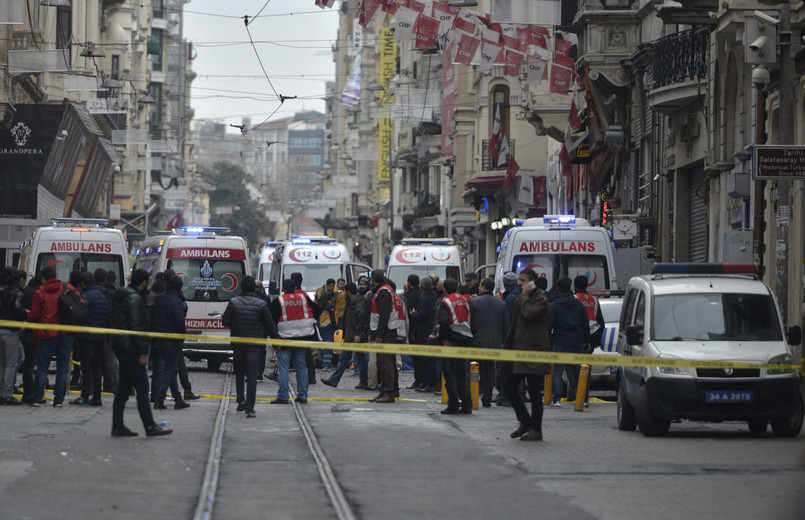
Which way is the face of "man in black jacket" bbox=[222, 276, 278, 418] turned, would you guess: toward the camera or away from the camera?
away from the camera

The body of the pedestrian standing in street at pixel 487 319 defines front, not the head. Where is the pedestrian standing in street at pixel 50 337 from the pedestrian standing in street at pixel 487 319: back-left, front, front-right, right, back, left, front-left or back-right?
left

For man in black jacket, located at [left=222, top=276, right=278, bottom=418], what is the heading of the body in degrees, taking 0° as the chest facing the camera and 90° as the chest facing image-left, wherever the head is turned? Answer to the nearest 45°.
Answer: approximately 180°

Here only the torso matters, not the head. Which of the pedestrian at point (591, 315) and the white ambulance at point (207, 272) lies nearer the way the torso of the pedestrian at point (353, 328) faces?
the white ambulance

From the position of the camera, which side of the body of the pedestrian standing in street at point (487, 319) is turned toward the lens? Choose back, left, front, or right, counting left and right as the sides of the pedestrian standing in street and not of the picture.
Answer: back

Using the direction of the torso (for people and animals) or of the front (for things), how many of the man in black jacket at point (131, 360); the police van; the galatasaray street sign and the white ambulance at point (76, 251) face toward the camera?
2

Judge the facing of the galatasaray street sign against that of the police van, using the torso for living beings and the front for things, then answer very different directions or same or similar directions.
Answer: same or similar directions

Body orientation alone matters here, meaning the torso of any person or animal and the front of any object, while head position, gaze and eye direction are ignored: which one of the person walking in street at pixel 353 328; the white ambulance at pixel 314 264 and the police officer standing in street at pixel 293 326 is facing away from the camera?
the police officer standing in street at pixel 293 326

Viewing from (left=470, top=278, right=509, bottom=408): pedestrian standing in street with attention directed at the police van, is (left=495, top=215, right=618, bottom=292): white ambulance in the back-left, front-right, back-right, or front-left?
back-left

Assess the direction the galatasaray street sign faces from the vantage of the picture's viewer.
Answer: facing the viewer
